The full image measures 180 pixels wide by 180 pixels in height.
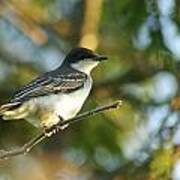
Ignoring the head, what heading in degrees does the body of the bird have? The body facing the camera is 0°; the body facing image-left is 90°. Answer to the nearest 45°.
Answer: approximately 270°
